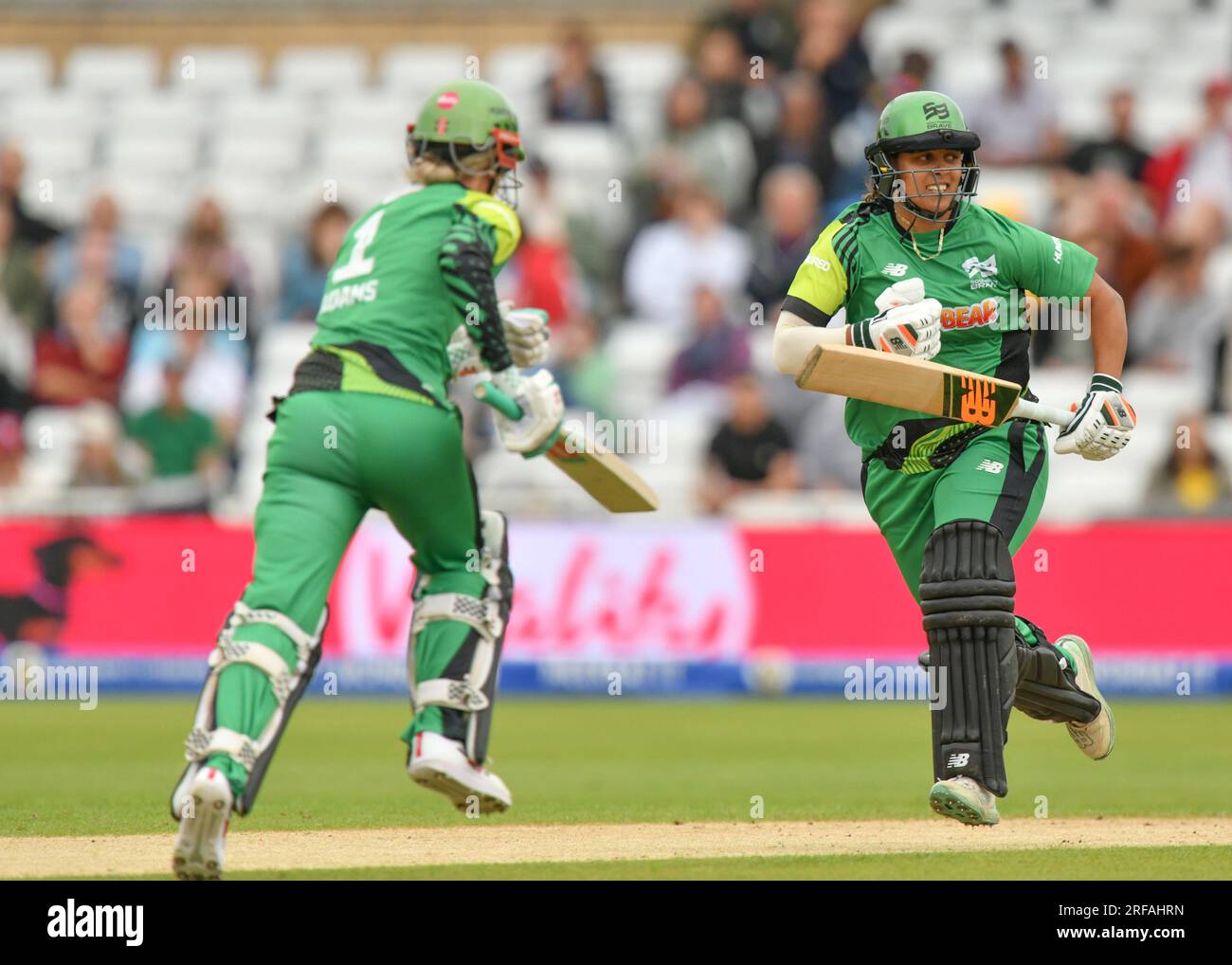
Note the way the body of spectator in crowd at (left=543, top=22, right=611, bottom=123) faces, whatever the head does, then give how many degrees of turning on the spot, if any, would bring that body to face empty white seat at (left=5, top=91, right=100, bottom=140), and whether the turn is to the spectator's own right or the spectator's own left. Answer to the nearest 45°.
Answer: approximately 135° to the spectator's own right

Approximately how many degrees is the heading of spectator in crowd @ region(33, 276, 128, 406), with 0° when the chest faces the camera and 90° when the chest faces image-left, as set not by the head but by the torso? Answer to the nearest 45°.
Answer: approximately 0°

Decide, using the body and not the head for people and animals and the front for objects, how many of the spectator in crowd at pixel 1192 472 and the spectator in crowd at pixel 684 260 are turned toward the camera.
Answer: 2

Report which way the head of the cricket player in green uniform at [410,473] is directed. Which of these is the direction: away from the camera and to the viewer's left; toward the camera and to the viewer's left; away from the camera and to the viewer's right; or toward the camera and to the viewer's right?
away from the camera and to the viewer's right

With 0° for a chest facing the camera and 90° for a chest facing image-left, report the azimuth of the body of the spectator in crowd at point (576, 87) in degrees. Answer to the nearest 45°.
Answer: approximately 0°

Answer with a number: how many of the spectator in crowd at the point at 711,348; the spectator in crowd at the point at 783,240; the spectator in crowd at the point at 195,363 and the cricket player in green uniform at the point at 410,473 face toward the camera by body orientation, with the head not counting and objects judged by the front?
3

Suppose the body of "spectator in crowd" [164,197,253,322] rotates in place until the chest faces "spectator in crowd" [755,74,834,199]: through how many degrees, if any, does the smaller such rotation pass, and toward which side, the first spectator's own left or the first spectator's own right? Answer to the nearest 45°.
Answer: approximately 90° to the first spectator's own left
